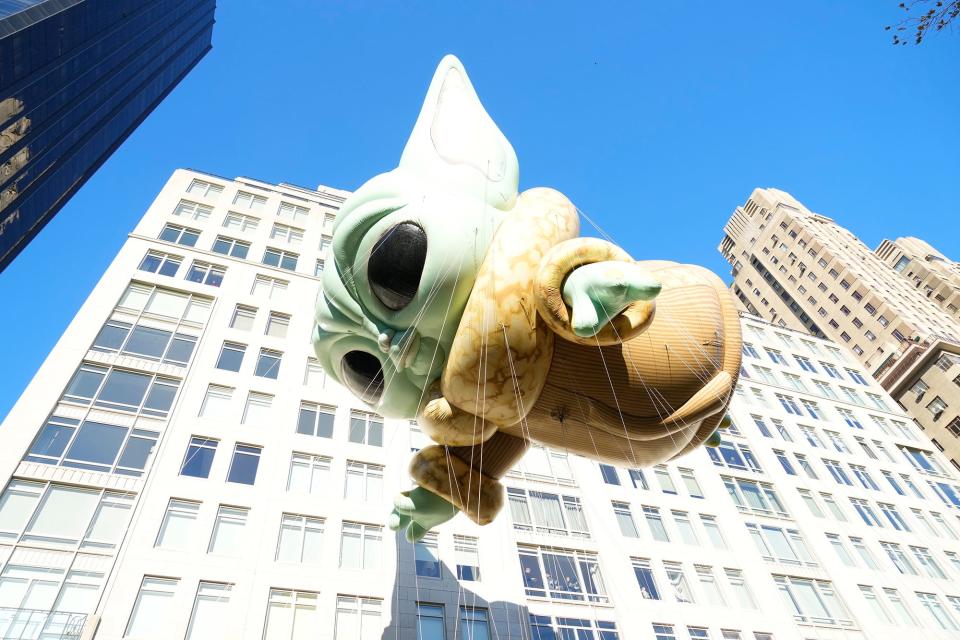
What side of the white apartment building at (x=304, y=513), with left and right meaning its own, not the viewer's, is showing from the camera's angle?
front
